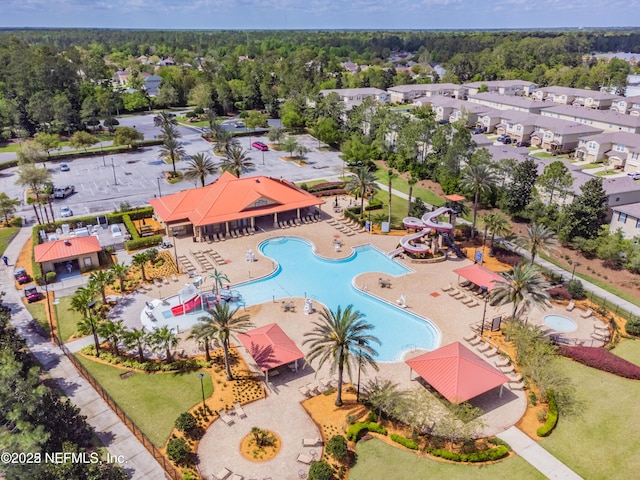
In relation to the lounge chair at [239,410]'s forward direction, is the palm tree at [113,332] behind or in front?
behind

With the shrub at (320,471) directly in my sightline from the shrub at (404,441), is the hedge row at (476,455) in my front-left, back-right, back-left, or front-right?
back-left

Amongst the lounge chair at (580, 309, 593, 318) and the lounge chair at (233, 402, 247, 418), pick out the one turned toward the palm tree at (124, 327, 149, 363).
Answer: the lounge chair at (580, 309, 593, 318)

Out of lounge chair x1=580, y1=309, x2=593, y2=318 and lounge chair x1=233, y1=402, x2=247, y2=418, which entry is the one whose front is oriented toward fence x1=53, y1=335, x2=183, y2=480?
lounge chair x1=580, y1=309, x2=593, y2=318

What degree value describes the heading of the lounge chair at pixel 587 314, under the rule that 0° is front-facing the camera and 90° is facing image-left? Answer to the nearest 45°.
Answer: approximately 45°

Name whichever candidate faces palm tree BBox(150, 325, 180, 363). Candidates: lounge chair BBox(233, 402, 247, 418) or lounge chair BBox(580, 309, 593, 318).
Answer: lounge chair BBox(580, 309, 593, 318)
